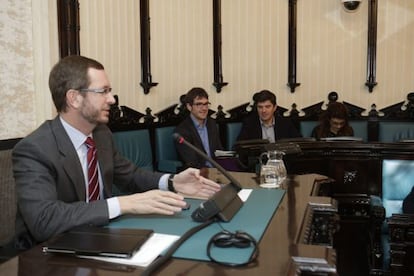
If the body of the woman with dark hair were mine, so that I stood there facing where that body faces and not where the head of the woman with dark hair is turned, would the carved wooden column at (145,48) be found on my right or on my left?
on my right

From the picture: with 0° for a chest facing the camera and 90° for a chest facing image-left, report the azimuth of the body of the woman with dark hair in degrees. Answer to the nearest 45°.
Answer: approximately 0°

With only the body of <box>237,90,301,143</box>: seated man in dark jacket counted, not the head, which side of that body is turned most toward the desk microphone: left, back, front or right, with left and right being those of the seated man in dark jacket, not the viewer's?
front

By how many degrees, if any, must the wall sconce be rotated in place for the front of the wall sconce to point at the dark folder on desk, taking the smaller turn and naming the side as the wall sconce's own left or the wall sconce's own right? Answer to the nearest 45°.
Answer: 0° — it already faces it

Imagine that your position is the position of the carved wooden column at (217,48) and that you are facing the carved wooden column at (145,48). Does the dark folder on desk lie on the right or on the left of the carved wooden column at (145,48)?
left

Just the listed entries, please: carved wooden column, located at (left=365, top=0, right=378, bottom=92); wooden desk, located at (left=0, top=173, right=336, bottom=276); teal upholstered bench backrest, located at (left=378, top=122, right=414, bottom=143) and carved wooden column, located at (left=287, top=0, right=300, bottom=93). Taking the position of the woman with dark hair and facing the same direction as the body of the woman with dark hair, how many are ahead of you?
1

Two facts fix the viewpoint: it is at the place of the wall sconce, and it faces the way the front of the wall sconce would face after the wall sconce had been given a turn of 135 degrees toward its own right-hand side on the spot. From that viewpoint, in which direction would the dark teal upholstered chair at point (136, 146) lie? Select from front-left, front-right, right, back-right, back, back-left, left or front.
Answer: left

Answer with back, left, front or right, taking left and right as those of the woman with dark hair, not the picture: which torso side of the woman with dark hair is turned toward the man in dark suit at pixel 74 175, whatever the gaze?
front

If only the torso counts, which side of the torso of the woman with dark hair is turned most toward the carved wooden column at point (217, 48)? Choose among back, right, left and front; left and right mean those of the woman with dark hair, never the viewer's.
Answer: right

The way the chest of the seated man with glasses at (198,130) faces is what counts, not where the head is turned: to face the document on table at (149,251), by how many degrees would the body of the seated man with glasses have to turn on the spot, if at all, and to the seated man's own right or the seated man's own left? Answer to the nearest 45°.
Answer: approximately 45° to the seated man's own right

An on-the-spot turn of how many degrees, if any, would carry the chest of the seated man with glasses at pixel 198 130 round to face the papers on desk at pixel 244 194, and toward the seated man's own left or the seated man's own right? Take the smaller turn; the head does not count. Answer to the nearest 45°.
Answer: approximately 45° to the seated man's own right

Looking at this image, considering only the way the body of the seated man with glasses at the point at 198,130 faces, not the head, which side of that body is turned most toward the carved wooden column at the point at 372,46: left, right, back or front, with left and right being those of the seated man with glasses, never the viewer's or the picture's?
left

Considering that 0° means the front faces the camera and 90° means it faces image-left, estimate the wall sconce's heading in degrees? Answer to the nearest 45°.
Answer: approximately 0°

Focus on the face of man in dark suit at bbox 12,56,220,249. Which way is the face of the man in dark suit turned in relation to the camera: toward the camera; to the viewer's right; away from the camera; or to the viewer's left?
to the viewer's right

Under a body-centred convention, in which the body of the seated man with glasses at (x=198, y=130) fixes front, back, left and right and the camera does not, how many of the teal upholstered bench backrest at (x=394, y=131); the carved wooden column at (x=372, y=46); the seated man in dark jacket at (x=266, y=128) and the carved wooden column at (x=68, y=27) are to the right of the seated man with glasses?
1
